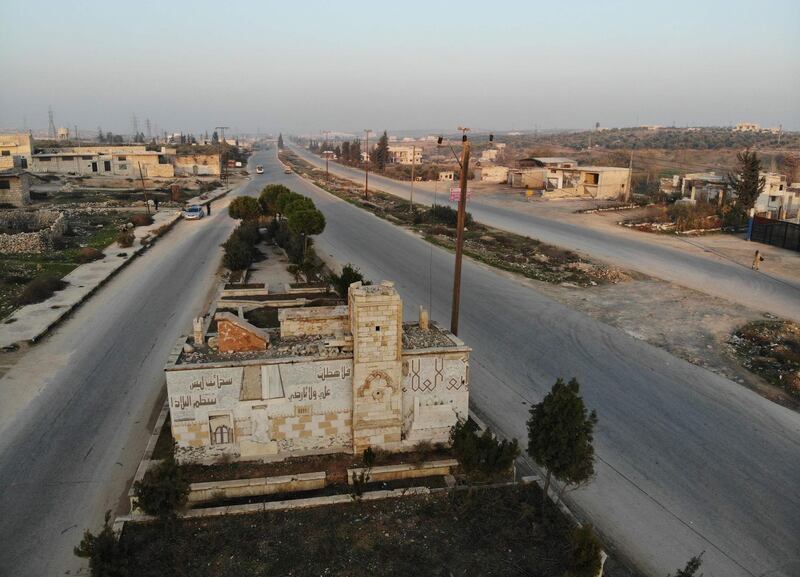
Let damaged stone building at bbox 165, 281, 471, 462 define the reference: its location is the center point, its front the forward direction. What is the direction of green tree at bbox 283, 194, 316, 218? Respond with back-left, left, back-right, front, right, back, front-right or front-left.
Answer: back

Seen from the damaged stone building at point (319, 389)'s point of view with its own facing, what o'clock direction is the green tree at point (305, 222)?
The green tree is roughly at 6 o'clock from the damaged stone building.

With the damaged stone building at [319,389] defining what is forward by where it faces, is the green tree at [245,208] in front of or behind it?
behind

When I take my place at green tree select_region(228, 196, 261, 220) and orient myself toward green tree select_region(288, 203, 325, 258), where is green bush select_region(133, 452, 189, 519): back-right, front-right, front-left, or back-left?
front-right

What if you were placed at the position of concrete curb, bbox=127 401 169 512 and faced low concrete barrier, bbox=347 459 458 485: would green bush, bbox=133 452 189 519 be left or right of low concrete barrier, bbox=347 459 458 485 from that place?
right

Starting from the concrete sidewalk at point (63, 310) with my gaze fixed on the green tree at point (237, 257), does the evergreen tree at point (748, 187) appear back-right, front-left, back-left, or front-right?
front-right

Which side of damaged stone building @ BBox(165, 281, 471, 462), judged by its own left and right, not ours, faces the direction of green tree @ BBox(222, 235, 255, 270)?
back

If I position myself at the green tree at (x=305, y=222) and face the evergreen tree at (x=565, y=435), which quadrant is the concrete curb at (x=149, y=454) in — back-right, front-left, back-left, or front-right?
front-right

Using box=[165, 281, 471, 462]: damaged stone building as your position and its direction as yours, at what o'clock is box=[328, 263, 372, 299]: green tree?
The green tree is roughly at 6 o'clock from the damaged stone building.

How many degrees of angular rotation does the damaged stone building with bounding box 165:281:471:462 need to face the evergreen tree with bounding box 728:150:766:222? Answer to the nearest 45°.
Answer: approximately 135° to its left

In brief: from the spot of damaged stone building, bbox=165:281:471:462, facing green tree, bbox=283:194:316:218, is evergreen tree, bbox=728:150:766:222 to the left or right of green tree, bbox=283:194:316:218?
right

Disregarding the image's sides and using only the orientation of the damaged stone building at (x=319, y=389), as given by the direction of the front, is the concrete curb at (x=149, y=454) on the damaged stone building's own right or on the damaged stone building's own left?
on the damaged stone building's own right

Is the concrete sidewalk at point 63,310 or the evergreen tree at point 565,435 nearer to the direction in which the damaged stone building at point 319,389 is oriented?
the evergreen tree

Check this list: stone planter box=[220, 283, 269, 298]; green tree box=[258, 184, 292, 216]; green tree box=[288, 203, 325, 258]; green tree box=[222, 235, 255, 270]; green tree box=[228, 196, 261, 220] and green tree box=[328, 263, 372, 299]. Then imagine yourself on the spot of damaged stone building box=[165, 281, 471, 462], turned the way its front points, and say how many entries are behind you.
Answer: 6

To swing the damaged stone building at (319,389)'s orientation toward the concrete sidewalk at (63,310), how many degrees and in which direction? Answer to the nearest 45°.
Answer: approximately 135° to its right

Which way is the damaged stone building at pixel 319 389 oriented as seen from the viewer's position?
toward the camera

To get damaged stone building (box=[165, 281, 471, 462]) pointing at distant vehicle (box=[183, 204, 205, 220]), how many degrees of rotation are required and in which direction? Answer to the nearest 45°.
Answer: approximately 180°
